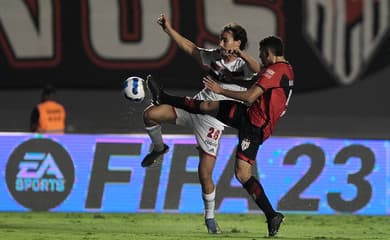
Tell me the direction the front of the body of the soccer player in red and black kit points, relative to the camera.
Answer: to the viewer's left

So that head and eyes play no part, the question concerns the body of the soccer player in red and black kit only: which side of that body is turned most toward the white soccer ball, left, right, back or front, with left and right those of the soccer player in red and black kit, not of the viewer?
front

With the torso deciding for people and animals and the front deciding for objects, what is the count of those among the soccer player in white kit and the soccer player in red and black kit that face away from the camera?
0

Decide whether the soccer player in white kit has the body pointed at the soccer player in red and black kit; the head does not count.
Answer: no

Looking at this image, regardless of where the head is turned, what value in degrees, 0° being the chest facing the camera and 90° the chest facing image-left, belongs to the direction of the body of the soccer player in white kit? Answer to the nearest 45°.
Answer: approximately 45°
